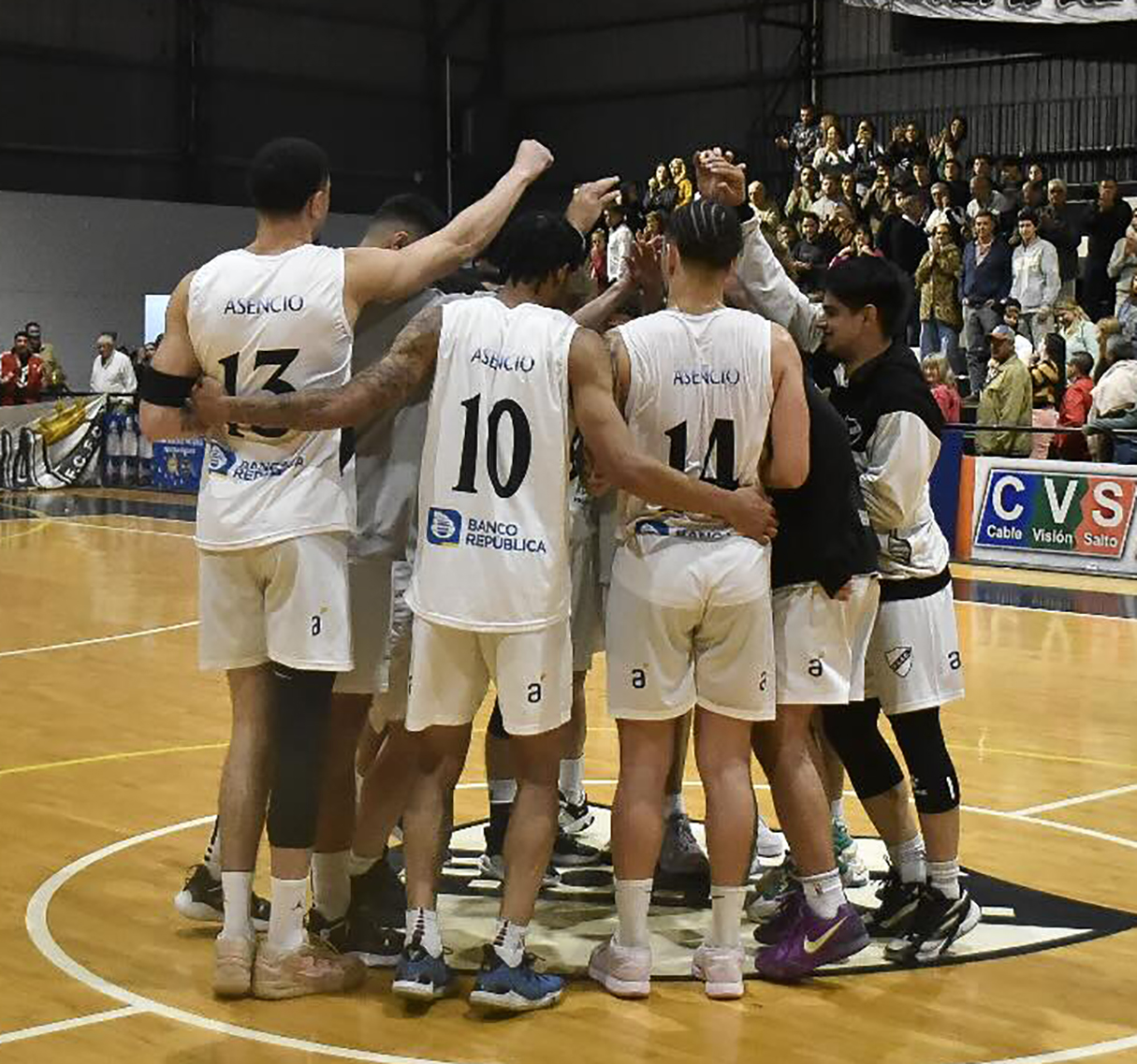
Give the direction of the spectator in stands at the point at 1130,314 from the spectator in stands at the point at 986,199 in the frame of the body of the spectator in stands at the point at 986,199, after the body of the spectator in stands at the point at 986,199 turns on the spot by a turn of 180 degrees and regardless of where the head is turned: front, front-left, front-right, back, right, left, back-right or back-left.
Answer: right

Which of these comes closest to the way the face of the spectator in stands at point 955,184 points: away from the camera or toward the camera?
toward the camera

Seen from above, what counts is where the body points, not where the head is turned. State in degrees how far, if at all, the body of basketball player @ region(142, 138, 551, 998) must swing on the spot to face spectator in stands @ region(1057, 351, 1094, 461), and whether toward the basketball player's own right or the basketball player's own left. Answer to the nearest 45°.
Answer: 0° — they already face them

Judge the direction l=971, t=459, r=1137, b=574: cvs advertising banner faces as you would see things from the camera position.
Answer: facing the viewer

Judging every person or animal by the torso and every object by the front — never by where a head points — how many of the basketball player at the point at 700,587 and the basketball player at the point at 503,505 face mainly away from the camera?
2

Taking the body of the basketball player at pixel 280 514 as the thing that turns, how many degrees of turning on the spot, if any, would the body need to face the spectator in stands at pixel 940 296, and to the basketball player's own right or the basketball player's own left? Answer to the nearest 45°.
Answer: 0° — they already face them

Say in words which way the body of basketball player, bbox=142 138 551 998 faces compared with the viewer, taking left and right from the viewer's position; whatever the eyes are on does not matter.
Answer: facing away from the viewer and to the right of the viewer

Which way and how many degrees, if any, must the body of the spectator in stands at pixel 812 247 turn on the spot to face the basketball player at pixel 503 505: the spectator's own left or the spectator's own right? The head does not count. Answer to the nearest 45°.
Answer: approximately 45° to the spectator's own left

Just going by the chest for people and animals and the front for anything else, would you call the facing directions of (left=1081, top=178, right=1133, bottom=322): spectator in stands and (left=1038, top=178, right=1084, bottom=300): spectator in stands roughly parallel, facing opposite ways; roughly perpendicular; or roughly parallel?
roughly parallel

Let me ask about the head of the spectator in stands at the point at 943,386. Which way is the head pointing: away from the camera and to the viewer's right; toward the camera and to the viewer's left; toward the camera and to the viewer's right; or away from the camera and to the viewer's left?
toward the camera and to the viewer's left

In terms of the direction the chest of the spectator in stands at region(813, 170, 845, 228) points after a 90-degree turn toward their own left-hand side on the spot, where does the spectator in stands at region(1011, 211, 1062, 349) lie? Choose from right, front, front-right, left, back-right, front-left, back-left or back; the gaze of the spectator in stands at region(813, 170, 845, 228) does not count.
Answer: front

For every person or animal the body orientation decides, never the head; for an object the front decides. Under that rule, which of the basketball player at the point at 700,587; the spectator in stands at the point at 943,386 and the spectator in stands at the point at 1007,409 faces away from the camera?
the basketball player

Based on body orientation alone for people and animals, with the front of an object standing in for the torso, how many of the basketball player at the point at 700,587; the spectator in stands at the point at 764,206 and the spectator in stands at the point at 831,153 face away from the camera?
1

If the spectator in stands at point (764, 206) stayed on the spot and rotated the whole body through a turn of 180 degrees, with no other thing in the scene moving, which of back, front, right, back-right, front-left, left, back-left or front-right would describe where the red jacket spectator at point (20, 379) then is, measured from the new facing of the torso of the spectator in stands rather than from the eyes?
back-left

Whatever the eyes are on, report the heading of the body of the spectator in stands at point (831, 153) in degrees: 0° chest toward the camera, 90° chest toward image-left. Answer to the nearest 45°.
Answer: approximately 45°

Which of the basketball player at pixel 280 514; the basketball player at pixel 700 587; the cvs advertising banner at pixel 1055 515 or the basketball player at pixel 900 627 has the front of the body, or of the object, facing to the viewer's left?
the basketball player at pixel 900 627

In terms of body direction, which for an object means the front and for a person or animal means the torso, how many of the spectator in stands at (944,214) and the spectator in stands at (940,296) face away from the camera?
0

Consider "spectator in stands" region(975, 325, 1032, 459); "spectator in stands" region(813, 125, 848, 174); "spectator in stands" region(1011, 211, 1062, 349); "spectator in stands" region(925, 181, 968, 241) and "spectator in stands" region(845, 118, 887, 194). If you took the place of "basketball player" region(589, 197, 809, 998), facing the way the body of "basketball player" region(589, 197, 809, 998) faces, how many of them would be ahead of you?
5

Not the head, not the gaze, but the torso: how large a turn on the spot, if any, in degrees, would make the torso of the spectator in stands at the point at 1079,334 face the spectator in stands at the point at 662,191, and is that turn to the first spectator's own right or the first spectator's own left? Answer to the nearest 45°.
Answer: approximately 90° to the first spectator's own right

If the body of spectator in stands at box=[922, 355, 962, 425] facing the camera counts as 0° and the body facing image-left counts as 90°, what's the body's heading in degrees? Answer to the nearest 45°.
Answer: approximately 45°
